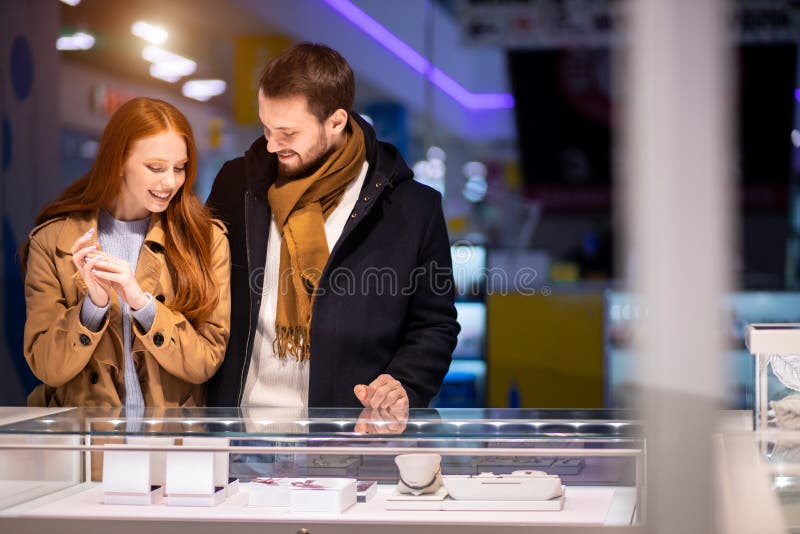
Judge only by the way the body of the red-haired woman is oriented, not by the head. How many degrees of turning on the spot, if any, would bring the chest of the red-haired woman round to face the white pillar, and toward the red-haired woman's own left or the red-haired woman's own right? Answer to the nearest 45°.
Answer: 0° — they already face it

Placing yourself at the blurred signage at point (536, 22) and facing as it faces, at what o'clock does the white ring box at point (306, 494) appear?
The white ring box is roughly at 12 o'clock from the blurred signage.

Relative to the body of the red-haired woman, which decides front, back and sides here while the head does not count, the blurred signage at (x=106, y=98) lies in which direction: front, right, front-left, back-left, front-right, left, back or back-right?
back

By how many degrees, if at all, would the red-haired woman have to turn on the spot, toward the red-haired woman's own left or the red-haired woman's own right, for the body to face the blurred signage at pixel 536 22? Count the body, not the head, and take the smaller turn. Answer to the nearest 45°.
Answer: approximately 135° to the red-haired woman's own left

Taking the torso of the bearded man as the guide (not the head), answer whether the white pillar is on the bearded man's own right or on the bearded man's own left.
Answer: on the bearded man's own left

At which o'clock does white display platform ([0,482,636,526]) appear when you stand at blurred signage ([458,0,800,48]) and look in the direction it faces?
The white display platform is roughly at 12 o'clock from the blurred signage.
